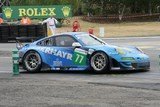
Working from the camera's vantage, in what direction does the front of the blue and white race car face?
facing the viewer and to the right of the viewer

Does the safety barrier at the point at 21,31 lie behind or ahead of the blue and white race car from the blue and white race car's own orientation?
behind
